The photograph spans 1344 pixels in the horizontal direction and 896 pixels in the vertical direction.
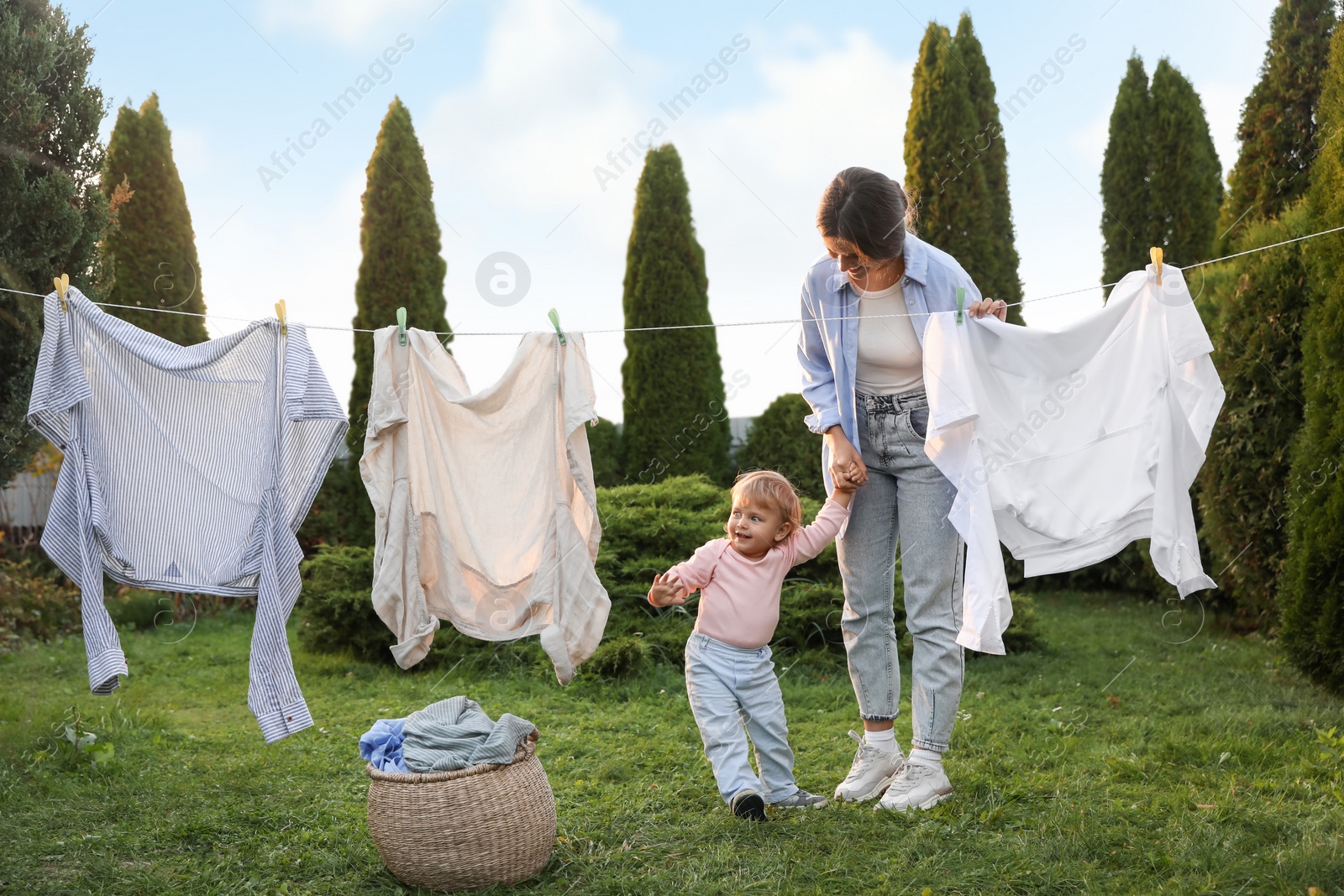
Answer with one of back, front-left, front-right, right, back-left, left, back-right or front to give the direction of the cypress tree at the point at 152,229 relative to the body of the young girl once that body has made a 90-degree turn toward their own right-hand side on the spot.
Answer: front-right

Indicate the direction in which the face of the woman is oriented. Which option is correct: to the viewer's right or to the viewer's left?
to the viewer's left

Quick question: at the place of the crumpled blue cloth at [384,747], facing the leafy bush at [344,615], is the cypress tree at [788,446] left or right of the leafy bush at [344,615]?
right

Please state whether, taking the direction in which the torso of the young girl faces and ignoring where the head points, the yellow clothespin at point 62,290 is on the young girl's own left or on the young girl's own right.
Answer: on the young girl's own right

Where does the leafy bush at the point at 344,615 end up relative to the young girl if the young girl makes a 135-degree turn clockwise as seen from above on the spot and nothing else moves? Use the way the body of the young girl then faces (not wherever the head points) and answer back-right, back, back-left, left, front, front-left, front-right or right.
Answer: front

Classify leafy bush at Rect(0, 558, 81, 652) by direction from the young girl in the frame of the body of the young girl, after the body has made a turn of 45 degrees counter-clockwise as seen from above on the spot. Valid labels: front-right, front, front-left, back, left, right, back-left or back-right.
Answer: back

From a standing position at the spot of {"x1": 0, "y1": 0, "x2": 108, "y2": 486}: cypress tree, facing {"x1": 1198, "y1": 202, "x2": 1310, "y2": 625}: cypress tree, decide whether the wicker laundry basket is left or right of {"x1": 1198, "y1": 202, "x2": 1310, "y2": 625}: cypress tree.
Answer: right

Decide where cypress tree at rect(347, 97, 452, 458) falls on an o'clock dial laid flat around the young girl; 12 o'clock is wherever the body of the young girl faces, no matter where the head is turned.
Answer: The cypress tree is roughly at 5 o'clock from the young girl.

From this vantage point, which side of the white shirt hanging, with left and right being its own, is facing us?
back
